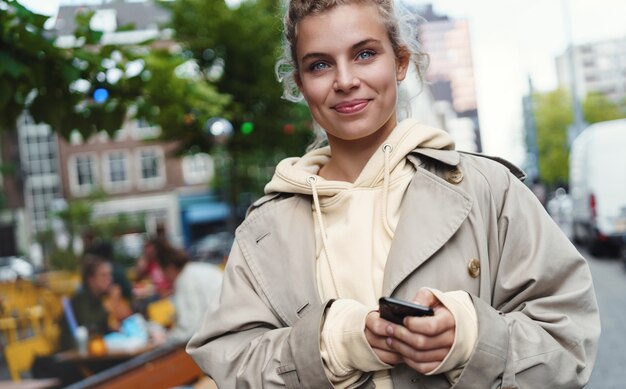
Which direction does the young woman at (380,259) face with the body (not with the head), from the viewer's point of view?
toward the camera

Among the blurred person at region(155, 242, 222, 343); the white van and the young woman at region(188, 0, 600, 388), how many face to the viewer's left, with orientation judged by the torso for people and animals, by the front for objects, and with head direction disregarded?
1

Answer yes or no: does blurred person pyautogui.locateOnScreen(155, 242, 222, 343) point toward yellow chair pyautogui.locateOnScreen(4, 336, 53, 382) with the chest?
yes

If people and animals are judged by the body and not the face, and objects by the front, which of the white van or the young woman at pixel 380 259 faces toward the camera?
the young woman

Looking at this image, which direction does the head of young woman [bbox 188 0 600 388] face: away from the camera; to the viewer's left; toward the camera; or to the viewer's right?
toward the camera

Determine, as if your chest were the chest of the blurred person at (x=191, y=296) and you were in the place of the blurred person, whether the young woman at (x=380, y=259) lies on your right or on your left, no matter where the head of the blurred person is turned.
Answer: on your left

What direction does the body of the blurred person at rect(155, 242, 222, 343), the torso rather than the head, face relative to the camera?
to the viewer's left

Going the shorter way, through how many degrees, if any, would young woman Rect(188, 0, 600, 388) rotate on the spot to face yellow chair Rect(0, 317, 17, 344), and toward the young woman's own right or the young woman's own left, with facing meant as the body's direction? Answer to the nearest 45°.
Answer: approximately 135° to the young woman's own right

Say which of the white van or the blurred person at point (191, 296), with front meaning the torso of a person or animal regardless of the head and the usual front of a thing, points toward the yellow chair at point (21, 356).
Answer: the blurred person

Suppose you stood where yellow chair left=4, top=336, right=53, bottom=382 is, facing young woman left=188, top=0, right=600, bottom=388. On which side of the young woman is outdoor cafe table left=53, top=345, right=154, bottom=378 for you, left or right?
left

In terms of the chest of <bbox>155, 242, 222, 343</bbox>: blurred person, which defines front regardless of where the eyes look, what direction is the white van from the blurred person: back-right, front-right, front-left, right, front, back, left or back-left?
back-right

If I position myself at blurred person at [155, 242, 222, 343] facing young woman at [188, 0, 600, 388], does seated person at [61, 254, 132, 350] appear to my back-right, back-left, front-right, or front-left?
back-right

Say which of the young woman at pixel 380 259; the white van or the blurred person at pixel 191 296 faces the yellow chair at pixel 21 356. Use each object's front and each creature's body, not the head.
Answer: the blurred person
